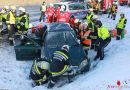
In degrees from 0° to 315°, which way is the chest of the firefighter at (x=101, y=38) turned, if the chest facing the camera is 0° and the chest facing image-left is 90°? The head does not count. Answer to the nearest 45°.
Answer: approximately 90°

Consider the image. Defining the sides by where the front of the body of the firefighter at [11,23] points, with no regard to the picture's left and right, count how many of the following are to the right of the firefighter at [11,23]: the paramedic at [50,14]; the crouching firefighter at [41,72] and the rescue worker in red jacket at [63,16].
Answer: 1

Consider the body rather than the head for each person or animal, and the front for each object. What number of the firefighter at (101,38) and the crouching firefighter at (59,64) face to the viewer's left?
1

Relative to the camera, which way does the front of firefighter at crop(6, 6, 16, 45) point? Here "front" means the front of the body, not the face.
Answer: to the viewer's right

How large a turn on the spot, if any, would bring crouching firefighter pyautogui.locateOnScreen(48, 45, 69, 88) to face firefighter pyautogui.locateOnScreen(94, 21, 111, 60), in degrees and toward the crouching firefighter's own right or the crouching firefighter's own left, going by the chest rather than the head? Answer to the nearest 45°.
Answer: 0° — they already face them

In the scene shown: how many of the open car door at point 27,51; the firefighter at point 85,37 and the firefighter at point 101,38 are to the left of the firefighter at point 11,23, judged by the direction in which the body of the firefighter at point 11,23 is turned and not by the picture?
0

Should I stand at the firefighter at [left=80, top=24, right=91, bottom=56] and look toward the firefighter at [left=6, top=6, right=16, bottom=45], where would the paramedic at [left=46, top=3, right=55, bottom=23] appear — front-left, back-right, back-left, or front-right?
front-right

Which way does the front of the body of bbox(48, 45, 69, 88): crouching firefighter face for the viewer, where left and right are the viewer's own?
facing away from the viewer and to the right of the viewer

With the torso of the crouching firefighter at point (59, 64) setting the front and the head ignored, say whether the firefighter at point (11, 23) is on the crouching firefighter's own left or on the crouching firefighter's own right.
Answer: on the crouching firefighter's own left

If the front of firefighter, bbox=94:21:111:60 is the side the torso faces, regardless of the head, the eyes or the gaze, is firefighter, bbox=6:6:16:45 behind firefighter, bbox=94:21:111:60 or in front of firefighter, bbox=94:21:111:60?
in front

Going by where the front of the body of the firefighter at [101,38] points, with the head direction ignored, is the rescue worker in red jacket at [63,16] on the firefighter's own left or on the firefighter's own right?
on the firefighter's own right

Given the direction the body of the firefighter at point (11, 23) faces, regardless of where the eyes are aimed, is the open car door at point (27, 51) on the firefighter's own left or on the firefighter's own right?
on the firefighter's own right

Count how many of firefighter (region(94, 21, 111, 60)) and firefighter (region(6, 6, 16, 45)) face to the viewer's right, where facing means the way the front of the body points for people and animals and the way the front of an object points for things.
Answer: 1

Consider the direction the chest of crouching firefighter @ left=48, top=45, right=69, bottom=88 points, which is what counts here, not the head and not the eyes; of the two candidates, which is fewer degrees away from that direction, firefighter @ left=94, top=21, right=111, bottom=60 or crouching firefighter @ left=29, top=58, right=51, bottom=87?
the firefighter

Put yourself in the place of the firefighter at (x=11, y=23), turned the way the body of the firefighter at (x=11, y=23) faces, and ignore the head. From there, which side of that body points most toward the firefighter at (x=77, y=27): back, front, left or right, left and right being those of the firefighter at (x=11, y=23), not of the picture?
front
